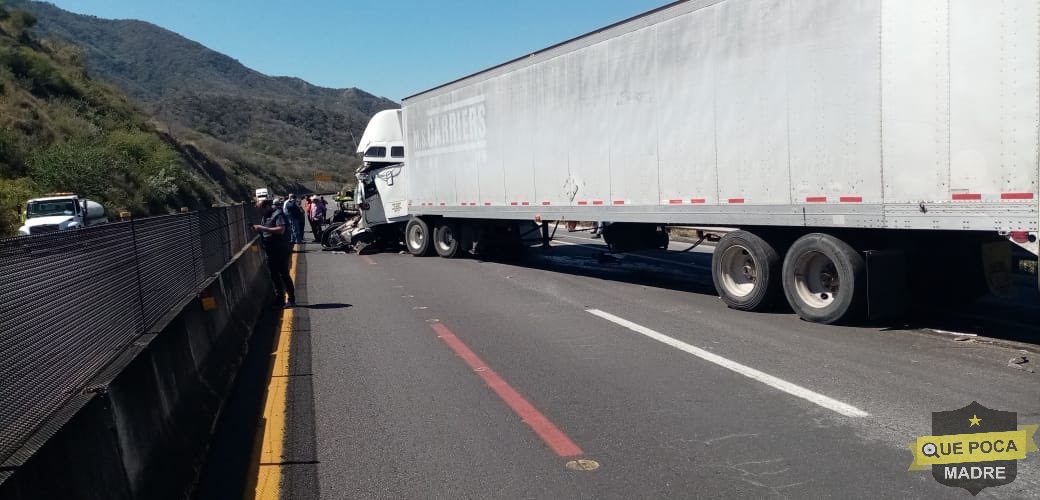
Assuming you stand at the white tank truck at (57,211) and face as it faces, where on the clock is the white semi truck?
The white semi truck is roughly at 10 o'clock from the white tank truck.

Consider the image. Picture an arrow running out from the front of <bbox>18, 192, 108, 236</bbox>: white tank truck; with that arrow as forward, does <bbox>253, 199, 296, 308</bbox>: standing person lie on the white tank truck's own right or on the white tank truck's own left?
on the white tank truck's own left

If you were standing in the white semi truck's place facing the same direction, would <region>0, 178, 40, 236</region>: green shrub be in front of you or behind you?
in front

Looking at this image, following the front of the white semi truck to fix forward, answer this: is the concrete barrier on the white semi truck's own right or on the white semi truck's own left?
on the white semi truck's own left

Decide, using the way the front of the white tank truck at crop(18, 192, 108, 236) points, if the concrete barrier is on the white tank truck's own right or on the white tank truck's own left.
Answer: on the white tank truck's own left

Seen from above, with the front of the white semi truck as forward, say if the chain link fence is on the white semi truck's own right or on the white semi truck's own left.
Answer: on the white semi truck's own left

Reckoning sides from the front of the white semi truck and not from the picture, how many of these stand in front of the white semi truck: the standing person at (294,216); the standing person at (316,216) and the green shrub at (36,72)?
3

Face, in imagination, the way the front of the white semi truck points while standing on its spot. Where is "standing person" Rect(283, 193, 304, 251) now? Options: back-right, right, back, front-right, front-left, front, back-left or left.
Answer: front

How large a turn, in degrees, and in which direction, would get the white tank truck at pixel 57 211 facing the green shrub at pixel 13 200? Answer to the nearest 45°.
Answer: approximately 135° to its right

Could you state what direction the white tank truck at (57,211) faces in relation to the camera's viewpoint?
facing the viewer and to the left of the viewer

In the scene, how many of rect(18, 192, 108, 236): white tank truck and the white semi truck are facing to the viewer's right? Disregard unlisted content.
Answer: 0

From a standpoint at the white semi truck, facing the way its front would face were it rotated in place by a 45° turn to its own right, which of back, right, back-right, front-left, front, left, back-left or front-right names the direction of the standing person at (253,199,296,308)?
left

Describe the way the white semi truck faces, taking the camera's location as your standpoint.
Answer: facing away from the viewer and to the left of the viewer

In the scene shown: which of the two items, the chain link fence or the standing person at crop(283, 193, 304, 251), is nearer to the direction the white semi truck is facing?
the standing person

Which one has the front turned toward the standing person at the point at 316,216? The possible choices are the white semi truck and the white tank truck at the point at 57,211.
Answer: the white semi truck
